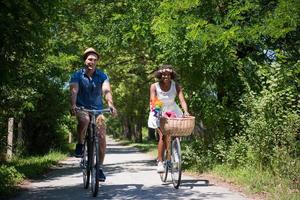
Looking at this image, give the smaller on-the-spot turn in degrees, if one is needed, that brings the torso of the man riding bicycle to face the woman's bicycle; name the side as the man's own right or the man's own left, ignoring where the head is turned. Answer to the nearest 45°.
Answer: approximately 90° to the man's own left
